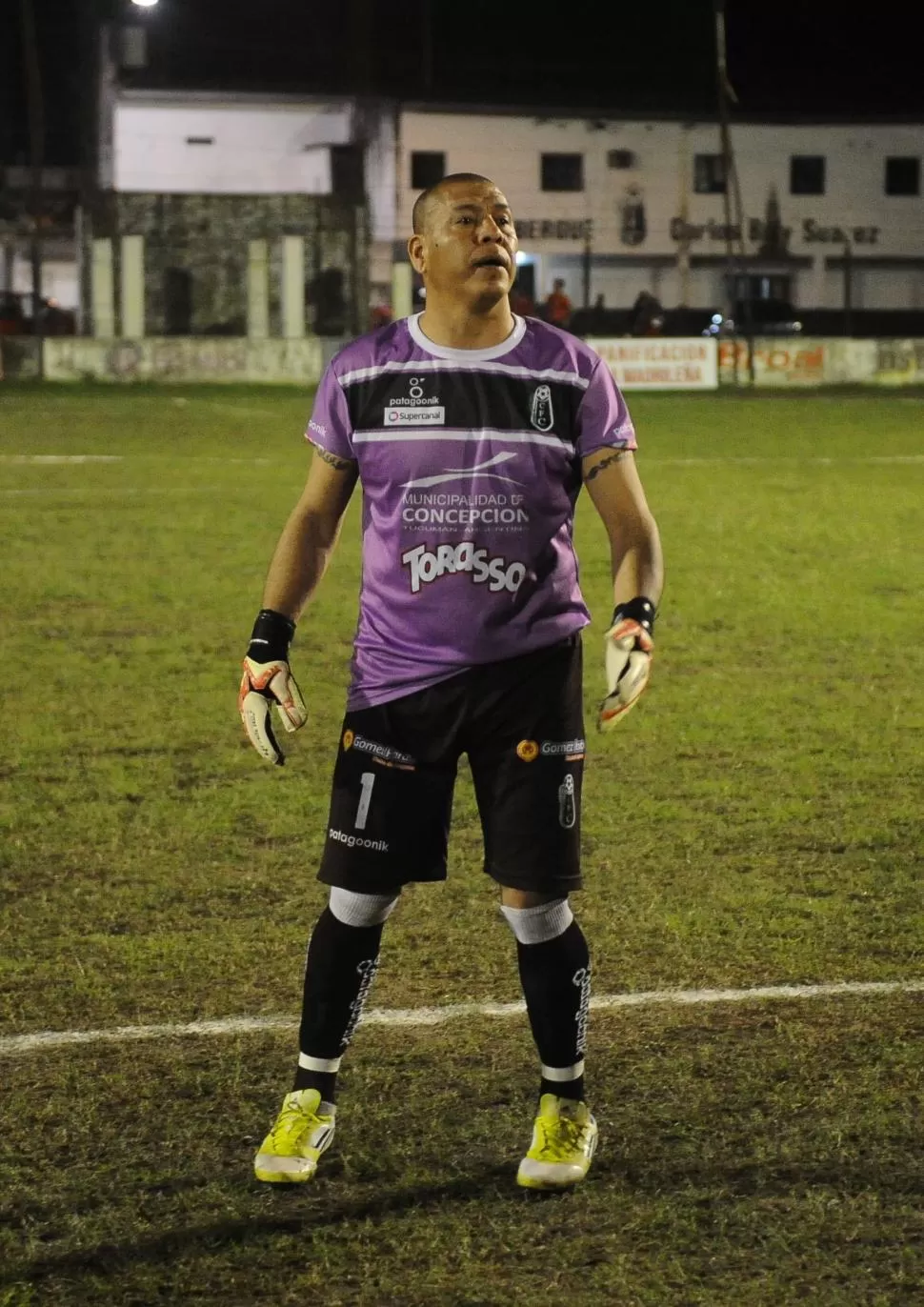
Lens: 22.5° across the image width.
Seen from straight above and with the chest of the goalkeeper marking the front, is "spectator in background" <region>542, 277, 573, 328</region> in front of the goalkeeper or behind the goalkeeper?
behind

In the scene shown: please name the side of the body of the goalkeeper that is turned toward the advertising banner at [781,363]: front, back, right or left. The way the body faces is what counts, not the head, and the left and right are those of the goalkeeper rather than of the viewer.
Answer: back

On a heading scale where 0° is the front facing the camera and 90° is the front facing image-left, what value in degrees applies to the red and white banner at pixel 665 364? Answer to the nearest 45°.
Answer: approximately 0°

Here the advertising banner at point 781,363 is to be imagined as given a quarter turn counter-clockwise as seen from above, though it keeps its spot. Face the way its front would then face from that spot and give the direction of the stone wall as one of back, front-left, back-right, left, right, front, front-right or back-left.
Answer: back-left

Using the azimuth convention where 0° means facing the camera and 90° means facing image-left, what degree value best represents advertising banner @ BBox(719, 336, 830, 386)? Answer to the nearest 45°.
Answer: approximately 0°

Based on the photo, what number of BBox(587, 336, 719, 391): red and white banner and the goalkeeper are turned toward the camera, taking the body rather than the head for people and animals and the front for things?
2

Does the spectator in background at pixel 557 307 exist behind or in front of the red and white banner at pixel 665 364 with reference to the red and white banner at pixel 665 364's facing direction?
behind

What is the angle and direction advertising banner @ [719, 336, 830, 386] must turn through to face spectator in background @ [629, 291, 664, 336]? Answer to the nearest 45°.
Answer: approximately 135° to its right
